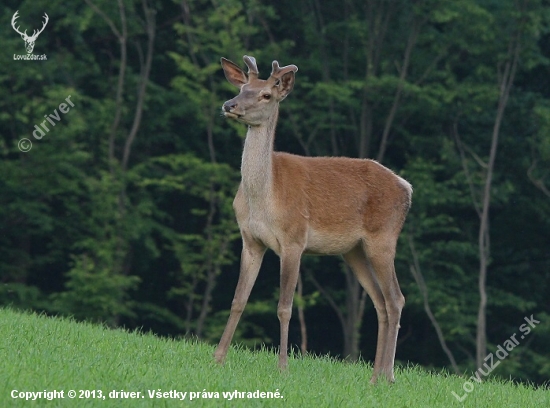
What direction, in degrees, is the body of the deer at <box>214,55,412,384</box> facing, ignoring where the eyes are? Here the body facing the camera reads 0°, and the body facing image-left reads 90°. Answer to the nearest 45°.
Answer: approximately 45°
